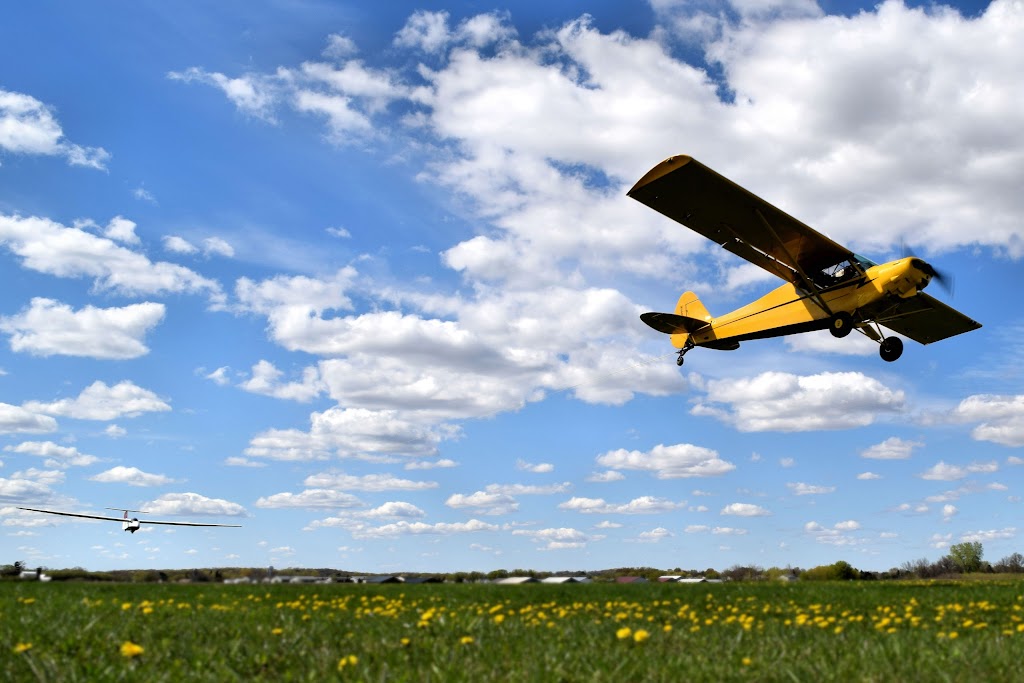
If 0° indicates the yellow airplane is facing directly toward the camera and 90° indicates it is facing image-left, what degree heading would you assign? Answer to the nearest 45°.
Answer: approximately 315°
